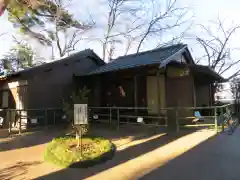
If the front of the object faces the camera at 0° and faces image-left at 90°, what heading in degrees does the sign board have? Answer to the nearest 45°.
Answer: approximately 0°
